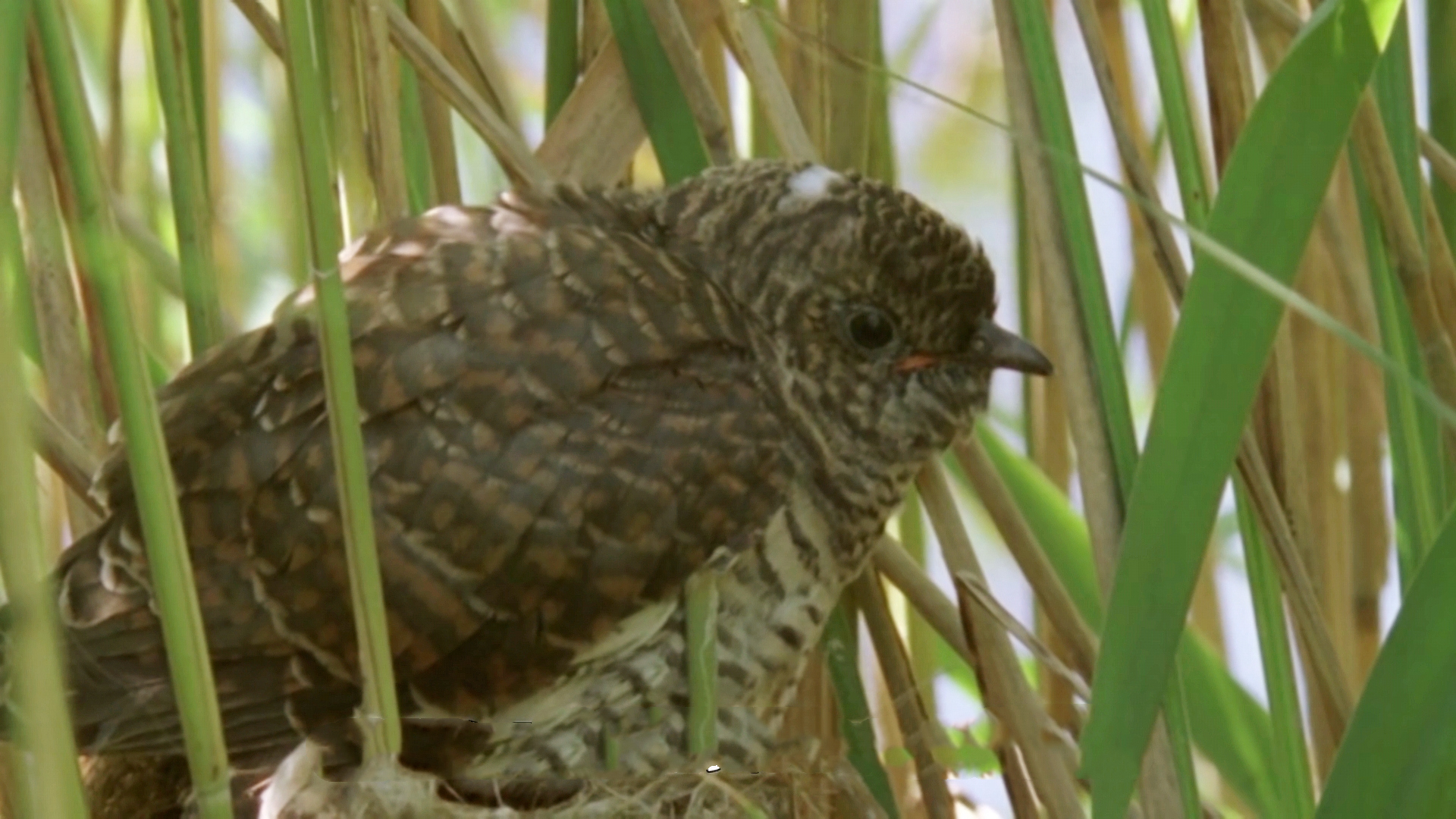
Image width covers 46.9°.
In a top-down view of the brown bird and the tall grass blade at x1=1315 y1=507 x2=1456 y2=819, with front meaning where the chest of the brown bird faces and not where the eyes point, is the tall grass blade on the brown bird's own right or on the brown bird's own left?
on the brown bird's own right

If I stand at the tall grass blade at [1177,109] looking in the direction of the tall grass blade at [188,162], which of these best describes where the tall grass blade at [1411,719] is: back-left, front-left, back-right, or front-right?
back-left

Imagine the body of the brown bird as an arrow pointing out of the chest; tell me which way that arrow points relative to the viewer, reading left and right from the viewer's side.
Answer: facing to the right of the viewer
